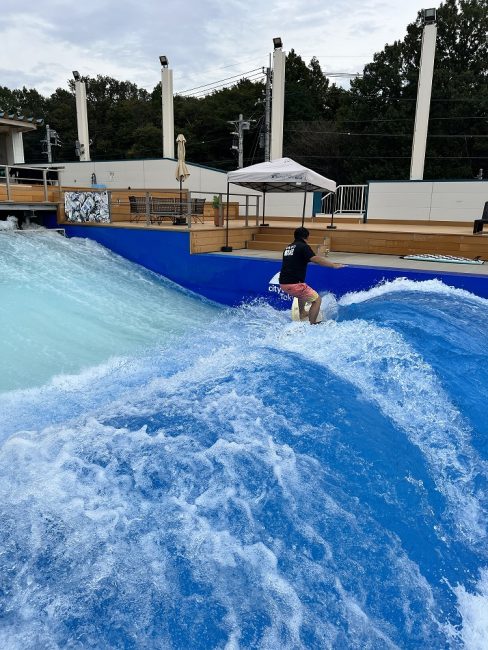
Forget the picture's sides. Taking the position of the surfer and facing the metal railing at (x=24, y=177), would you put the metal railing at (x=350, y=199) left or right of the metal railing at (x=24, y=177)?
right

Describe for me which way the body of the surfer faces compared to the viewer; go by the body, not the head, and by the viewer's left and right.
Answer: facing away from the viewer and to the right of the viewer

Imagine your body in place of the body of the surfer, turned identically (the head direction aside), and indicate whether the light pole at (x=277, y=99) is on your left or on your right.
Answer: on your left

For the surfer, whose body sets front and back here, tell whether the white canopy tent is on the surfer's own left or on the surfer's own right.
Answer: on the surfer's own left

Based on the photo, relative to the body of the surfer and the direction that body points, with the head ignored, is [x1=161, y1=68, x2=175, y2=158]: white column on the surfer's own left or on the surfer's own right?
on the surfer's own left

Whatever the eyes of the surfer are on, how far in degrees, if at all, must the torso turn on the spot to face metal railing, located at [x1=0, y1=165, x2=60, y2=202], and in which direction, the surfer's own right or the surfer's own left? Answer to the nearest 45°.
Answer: approximately 90° to the surfer's own left

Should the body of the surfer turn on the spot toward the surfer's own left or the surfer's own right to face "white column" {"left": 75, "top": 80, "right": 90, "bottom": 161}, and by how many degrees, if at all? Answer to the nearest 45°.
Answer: approximately 90° to the surfer's own left
